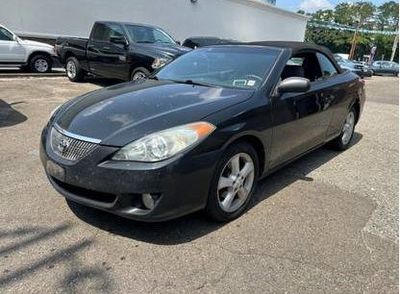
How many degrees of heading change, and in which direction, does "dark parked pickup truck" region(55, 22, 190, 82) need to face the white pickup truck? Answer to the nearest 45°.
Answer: approximately 180°

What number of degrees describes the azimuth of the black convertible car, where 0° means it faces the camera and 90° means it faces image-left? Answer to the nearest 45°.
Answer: approximately 45°

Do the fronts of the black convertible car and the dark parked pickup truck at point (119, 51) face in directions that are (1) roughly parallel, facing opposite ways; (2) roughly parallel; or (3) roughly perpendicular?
roughly perpendicular

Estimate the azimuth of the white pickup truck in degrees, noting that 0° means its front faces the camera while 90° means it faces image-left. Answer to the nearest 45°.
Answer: approximately 270°

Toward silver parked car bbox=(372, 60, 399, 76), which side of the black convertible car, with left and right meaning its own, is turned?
back

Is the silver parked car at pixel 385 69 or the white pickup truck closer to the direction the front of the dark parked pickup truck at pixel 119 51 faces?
the silver parked car

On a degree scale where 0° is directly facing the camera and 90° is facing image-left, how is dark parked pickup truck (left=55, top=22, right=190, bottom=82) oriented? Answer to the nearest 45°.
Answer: approximately 315°

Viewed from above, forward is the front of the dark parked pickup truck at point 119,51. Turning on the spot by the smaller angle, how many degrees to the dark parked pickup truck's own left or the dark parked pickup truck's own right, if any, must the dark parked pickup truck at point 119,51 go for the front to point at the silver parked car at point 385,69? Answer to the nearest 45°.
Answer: approximately 90° to the dark parked pickup truck's own left
